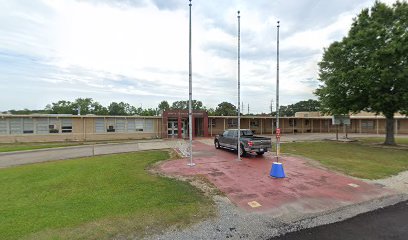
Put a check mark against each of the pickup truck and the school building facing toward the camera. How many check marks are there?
1

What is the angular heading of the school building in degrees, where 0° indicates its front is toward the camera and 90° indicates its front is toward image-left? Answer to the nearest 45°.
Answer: approximately 0°

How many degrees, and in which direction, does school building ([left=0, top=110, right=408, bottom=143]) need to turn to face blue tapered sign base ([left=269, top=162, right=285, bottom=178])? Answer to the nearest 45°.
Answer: approximately 45° to its left
